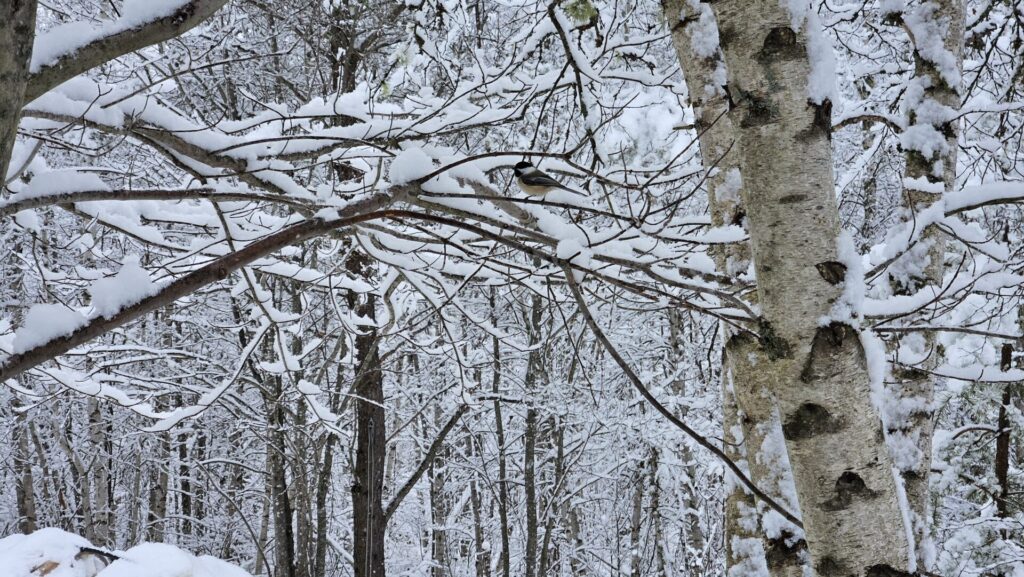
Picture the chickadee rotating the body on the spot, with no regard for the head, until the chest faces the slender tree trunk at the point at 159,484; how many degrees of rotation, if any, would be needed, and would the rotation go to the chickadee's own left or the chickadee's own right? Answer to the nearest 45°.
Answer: approximately 45° to the chickadee's own right

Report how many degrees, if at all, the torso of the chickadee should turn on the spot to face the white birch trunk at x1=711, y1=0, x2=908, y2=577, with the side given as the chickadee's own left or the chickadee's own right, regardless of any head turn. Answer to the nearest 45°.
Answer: approximately 135° to the chickadee's own left

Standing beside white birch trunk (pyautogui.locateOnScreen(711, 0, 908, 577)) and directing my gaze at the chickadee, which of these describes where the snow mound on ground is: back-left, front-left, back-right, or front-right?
front-left

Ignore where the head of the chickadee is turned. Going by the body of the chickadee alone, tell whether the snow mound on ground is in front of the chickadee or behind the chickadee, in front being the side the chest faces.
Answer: in front

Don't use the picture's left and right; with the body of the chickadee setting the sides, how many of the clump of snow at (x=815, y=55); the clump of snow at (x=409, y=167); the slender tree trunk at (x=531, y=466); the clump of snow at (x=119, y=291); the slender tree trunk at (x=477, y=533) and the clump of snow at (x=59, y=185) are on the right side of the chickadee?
2

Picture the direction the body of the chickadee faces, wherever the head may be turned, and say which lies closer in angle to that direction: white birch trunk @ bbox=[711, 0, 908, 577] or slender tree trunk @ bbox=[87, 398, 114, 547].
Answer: the slender tree trunk

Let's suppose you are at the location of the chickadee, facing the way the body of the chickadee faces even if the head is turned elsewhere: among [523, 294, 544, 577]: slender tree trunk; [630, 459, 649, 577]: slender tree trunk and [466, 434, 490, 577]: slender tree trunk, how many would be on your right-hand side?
3

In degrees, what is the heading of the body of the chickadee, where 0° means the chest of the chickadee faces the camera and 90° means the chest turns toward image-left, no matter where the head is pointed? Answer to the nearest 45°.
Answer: approximately 90°

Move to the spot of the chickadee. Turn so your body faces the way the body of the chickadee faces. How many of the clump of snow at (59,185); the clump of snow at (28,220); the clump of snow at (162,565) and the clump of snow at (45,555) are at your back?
0

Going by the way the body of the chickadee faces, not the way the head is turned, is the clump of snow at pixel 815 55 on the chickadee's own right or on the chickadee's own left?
on the chickadee's own left

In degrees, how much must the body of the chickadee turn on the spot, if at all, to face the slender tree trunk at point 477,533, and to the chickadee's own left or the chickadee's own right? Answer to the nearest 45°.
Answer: approximately 90° to the chickadee's own right

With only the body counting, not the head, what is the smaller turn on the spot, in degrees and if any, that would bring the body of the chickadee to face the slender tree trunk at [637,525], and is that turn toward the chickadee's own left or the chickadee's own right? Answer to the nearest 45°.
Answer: approximately 90° to the chickadee's own right
